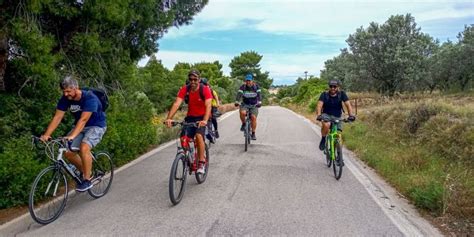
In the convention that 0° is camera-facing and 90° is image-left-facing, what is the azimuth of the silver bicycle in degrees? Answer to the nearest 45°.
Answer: approximately 45°

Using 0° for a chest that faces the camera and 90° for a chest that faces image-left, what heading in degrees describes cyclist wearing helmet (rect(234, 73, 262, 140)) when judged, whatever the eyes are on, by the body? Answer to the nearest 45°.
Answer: approximately 0°

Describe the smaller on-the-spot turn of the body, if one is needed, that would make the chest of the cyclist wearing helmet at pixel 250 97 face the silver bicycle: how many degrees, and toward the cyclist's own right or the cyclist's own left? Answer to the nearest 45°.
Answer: approximately 45° to the cyclist's own right

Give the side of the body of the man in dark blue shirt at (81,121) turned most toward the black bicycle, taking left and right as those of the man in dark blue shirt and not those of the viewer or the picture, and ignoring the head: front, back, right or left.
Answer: back

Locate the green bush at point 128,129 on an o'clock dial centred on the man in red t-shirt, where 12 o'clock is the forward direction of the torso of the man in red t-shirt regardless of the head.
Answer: The green bush is roughly at 5 o'clock from the man in red t-shirt.

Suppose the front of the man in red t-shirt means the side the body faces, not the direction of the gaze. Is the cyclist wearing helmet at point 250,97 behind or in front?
behind

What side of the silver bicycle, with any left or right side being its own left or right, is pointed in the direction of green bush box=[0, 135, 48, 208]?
right

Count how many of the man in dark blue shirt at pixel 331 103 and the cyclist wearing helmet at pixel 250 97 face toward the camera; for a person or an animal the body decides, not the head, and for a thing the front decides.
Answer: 2

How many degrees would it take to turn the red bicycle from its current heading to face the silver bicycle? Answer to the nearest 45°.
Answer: approximately 45° to its right

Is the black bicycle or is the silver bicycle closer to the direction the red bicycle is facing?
the silver bicycle

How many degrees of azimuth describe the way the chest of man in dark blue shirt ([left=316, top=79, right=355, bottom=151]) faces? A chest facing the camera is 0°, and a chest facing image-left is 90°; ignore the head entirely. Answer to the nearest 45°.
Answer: approximately 0°

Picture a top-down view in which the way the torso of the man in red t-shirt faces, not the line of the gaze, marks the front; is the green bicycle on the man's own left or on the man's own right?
on the man's own left
